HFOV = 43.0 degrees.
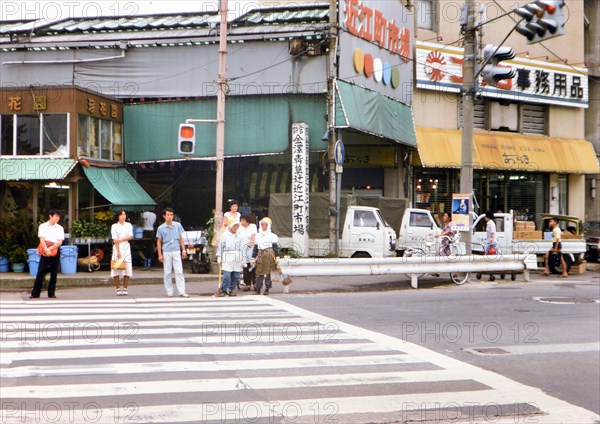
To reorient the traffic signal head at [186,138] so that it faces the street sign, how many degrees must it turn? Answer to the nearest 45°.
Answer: approximately 135° to its left

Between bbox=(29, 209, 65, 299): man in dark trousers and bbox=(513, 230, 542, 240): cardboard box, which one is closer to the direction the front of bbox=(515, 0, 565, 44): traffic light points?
the man in dark trousers

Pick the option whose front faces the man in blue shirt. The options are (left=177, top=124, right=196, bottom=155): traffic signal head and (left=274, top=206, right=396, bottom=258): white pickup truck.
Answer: the traffic signal head

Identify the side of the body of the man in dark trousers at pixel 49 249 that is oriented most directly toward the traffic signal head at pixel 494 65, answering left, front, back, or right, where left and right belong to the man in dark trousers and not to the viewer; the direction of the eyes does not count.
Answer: left

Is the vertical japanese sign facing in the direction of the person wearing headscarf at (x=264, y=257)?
yes

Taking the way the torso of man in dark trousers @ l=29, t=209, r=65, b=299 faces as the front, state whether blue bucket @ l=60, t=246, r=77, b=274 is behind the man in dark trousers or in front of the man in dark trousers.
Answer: behind

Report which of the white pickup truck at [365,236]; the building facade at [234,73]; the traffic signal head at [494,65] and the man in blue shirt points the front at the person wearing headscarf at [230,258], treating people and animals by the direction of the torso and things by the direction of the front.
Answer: the building facade
